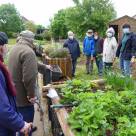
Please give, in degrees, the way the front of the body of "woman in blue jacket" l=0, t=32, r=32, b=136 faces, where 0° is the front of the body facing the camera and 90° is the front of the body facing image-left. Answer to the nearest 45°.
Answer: approximately 270°

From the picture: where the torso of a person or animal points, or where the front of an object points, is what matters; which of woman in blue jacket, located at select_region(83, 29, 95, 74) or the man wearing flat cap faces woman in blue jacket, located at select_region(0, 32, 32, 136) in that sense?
woman in blue jacket, located at select_region(83, 29, 95, 74)

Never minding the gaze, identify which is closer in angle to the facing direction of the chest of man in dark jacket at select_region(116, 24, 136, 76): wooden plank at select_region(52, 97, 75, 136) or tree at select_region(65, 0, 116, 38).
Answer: the wooden plank

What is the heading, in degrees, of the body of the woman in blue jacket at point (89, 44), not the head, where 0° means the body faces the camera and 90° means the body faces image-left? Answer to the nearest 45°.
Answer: approximately 0°

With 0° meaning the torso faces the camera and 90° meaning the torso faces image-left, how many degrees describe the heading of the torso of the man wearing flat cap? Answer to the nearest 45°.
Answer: approximately 225°

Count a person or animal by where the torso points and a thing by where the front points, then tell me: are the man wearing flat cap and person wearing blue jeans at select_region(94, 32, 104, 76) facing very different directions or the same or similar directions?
very different directions

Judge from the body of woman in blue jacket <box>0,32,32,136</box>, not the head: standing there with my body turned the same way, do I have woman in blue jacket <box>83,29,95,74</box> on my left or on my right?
on my left

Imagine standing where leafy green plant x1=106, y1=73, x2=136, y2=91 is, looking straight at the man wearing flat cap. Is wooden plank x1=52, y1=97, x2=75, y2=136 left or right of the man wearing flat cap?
left
